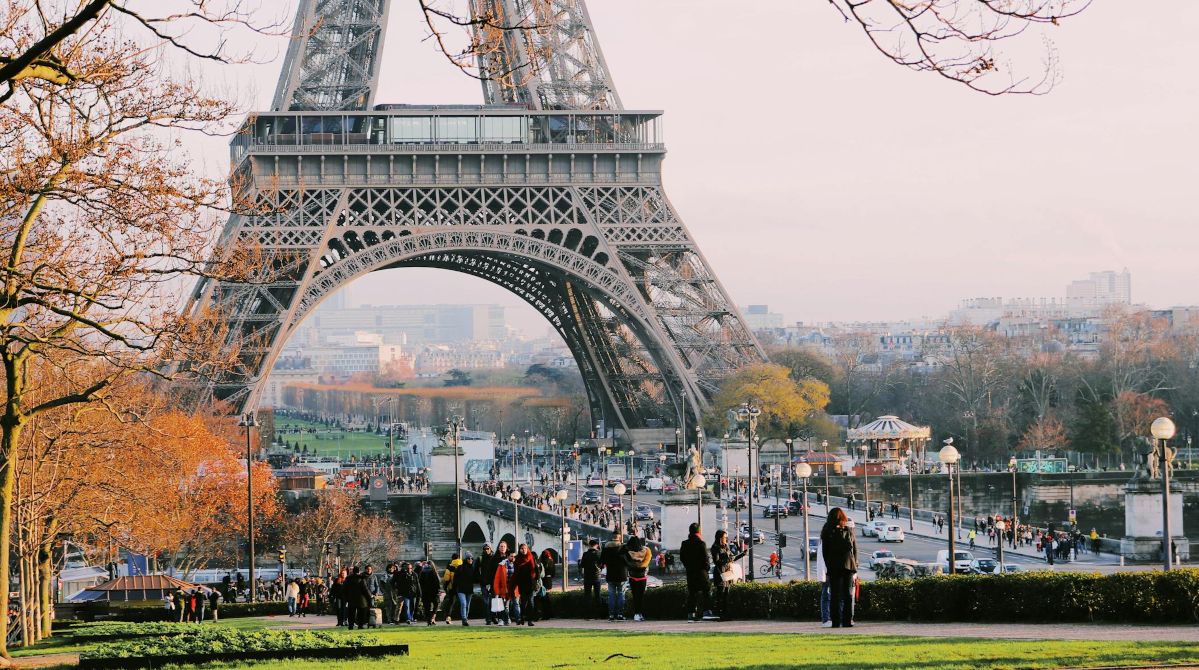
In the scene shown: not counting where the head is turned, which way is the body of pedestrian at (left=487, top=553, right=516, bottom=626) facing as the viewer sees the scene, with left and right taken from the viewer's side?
facing the viewer

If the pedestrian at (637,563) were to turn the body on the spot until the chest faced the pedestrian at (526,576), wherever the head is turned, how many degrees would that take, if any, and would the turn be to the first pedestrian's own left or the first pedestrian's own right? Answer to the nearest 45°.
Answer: approximately 90° to the first pedestrian's own left

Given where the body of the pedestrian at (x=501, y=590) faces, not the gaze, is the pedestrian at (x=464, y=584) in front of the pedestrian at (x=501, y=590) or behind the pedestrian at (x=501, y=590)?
behind

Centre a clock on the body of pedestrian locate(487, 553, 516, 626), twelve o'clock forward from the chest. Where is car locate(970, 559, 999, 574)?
The car is roughly at 7 o'clock from the pedestrian.

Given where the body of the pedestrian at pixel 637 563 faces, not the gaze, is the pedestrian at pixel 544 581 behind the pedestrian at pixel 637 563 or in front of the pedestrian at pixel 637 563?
behind
